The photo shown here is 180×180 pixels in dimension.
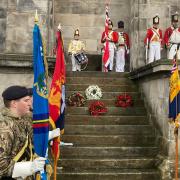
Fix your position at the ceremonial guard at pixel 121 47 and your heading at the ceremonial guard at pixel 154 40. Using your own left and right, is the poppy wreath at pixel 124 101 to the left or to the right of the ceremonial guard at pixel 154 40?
right

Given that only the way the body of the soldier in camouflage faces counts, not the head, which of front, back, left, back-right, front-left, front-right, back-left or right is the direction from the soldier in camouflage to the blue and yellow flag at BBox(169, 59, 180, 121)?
front-left

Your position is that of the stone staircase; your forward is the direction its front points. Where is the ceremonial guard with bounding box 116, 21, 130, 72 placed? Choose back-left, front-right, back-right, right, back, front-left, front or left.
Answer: back

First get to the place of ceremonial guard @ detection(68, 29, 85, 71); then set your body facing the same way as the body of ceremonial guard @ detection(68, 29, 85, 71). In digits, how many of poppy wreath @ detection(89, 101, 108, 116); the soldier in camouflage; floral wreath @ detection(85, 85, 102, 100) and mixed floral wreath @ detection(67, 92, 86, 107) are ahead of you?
4

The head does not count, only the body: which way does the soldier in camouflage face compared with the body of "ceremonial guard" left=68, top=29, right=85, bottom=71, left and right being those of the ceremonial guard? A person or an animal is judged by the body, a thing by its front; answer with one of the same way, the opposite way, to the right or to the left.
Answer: to the left

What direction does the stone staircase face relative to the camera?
toward the camera

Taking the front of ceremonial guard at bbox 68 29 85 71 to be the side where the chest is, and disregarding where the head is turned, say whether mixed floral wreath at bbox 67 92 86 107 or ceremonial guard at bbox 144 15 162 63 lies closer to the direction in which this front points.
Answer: the mixed floral wreath

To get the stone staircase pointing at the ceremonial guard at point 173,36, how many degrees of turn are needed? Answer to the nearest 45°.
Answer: approximately 135° to its left

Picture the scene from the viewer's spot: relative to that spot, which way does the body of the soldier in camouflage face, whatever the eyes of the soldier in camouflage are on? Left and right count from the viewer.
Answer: facing to the right of the viewer

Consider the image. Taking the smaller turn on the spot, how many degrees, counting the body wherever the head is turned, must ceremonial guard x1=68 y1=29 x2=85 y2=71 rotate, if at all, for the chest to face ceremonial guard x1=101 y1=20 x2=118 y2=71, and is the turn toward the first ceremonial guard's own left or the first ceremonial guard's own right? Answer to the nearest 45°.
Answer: approximately 90° to the first ceremonial guard's own left

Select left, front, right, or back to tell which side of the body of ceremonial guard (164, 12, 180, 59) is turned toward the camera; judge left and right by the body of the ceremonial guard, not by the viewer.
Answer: front

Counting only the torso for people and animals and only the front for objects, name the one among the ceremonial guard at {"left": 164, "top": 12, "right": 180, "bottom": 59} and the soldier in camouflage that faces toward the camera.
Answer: the ceremonial guard

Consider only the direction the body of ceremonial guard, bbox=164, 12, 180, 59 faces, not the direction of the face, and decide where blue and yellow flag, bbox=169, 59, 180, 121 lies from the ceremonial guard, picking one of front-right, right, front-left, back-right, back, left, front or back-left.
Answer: front

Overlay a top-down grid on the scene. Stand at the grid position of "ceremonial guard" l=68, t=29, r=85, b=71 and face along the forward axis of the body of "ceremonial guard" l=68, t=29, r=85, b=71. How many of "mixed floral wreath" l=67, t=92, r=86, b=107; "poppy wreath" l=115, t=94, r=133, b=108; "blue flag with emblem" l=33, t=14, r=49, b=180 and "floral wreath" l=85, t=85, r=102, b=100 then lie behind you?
0

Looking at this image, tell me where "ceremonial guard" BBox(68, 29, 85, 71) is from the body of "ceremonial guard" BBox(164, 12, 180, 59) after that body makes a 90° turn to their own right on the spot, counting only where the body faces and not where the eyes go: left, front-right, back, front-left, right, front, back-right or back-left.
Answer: front

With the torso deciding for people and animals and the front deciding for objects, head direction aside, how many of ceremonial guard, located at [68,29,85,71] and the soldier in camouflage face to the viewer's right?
1

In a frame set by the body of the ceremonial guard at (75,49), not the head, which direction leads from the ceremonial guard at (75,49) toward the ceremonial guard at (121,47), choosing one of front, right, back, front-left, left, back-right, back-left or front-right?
left

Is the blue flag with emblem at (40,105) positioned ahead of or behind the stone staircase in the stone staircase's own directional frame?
ahead
